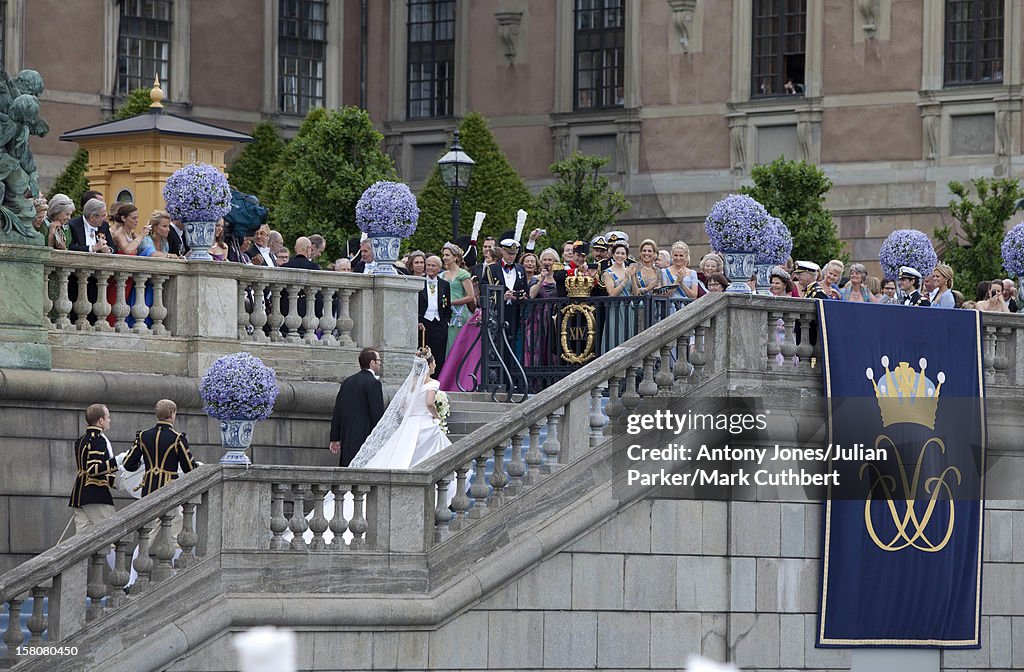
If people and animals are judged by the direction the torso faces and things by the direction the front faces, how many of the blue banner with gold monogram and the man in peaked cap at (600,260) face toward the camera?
2

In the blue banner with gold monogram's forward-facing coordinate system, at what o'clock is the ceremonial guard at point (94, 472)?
The ceremonial guard is roughly at 2 o'clock from the blue banner with gold monogram.

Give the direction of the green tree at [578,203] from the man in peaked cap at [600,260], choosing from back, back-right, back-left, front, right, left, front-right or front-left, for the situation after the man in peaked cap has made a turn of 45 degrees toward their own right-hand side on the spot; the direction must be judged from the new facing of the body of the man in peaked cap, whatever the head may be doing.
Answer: back-right

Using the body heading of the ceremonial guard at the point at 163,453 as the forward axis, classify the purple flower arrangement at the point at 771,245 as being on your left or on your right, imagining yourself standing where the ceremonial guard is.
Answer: on your right

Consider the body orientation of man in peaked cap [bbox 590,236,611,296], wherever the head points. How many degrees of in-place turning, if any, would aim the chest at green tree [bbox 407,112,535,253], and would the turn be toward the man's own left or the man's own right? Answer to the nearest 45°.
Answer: approximately 180°

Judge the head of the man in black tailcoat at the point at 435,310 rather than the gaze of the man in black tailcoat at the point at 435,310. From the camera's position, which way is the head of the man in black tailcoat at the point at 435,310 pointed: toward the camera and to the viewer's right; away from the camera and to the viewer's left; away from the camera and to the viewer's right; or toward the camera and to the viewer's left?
toward the camera and to the viewer's left

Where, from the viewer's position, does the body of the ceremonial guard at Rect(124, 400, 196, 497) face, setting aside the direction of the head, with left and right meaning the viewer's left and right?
facing away from the viewer

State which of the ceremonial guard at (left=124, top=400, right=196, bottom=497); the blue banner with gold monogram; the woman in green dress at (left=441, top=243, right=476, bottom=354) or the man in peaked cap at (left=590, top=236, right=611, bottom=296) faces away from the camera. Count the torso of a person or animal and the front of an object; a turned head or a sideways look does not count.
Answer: the ceremonial guard

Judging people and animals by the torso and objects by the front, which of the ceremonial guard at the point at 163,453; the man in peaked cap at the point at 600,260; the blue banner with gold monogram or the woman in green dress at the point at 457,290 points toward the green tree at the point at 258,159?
the ceremonial guard
